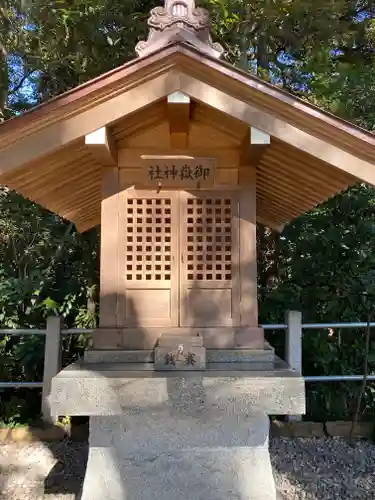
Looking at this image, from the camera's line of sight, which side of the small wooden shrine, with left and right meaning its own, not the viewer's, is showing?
front
